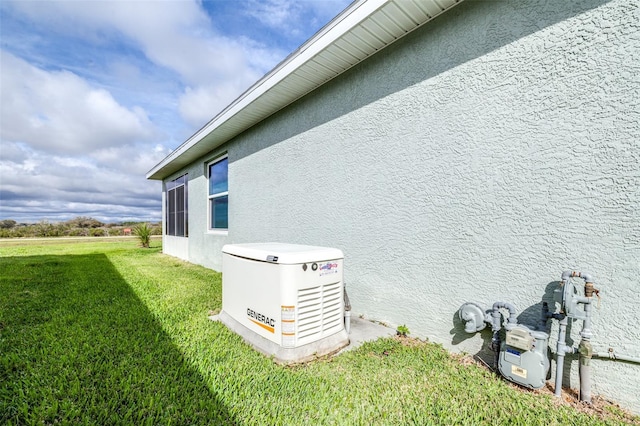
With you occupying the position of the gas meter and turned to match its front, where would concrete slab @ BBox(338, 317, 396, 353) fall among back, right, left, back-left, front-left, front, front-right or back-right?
front-right

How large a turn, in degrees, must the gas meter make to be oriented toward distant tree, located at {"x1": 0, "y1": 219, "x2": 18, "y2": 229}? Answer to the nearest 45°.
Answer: approximately 45° to its right

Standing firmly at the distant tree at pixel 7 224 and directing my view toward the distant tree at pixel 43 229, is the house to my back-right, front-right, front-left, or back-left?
front-right

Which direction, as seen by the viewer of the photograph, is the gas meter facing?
facing the viewer and to the left of the viewer

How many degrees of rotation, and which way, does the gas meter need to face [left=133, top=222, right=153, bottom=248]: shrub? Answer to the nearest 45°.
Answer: approximately 45° to its right

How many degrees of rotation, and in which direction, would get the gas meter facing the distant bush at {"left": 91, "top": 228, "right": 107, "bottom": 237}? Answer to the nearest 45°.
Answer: approximately 45° to its right
